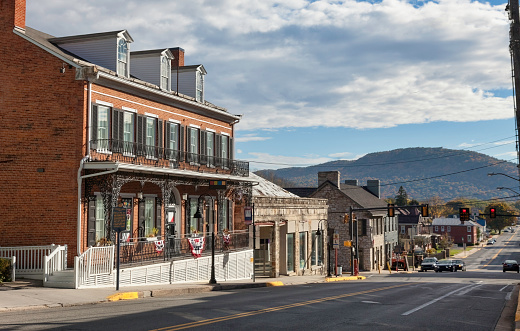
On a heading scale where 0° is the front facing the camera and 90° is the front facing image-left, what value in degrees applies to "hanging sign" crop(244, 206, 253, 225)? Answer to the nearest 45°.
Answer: approximately 0°

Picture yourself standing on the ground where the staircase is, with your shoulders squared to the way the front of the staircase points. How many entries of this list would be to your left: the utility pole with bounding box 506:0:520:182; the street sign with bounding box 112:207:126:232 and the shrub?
2

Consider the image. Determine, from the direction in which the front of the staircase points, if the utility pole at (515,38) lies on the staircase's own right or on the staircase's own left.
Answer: on the staircase's own left

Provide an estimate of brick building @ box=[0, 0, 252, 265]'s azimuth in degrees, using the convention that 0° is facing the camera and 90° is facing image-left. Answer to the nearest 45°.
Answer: approximately 315°

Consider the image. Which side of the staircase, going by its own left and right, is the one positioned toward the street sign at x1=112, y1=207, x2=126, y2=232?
left
